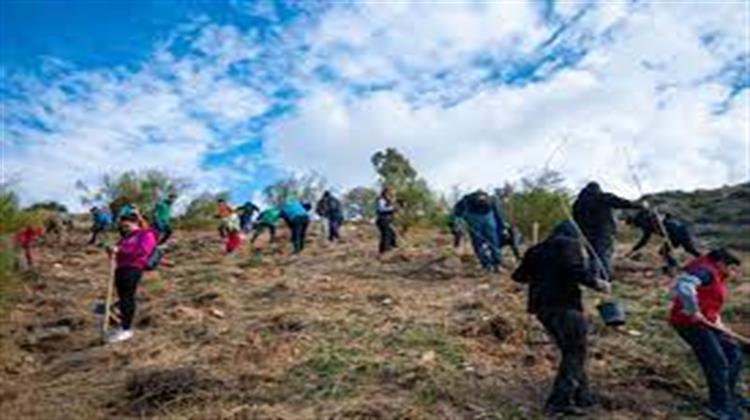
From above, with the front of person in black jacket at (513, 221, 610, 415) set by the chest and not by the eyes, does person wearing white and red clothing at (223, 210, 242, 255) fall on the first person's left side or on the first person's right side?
on the first person's left side

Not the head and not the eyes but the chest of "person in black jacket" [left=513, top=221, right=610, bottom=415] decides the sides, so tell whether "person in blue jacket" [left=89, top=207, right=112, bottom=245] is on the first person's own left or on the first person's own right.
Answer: on the first person's own left

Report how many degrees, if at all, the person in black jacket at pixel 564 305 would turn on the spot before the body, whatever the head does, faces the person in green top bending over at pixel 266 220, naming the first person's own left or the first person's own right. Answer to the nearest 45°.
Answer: approximately 90° to the first person's own left

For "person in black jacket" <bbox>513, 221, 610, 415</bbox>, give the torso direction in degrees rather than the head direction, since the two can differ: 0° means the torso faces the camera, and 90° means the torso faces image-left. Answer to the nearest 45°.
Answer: approximately 225°
